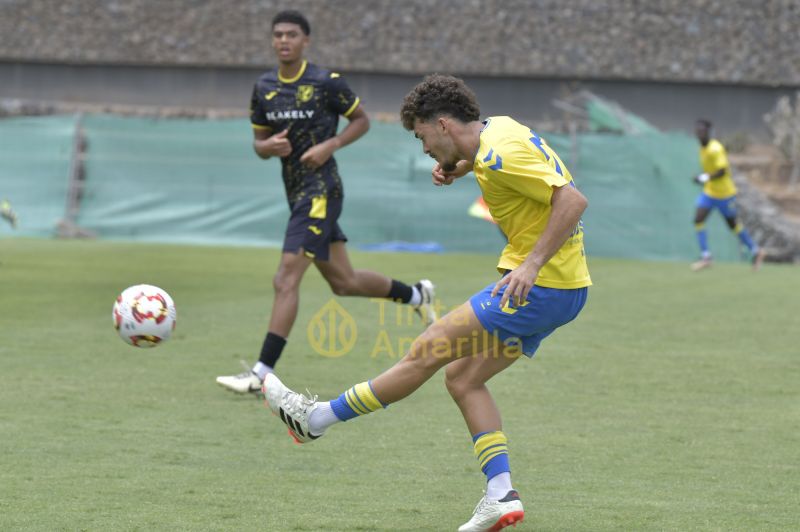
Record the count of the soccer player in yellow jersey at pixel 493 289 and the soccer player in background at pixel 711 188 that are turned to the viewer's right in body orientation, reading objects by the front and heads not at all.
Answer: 0

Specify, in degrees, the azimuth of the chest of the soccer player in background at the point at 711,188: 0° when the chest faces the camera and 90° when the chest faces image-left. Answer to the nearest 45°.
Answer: approximately 45°

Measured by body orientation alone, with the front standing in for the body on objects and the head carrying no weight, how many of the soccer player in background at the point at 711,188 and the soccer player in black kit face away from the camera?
0

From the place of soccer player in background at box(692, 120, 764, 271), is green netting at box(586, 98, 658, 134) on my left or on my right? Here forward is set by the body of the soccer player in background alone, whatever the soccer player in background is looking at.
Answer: on my right

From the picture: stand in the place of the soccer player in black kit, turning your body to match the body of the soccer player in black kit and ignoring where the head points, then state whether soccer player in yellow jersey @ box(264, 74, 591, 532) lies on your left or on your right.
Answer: on your left

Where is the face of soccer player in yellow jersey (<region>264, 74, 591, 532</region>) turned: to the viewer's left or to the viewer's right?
to the viewer's left

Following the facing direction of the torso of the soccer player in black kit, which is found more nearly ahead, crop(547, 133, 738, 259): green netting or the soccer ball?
the soccer ball

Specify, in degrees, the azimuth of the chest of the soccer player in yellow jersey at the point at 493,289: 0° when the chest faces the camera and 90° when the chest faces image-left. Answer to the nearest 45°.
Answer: approximately 90°

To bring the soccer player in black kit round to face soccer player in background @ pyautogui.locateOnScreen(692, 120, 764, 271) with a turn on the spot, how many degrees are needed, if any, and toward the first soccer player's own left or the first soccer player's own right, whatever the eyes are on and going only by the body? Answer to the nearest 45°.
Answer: approximately 180°
